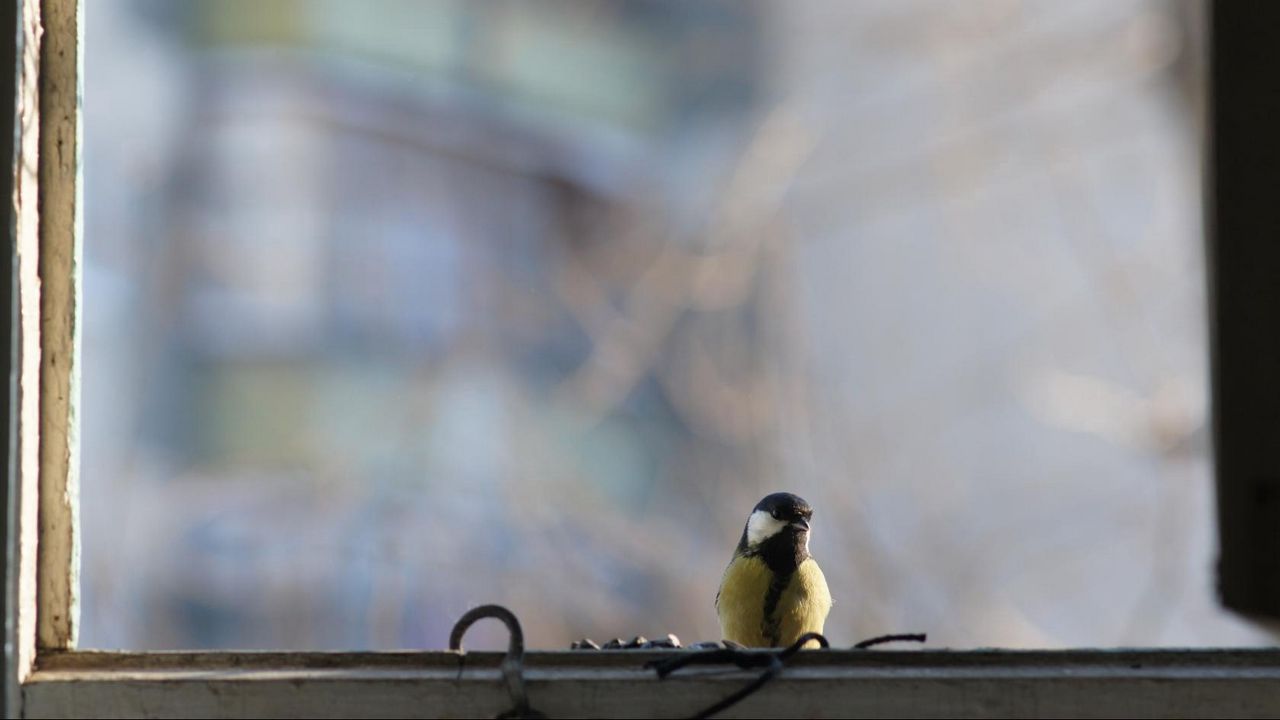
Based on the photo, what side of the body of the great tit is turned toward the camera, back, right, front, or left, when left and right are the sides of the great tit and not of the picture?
front

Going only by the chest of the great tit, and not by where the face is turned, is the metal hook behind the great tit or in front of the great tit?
in front
